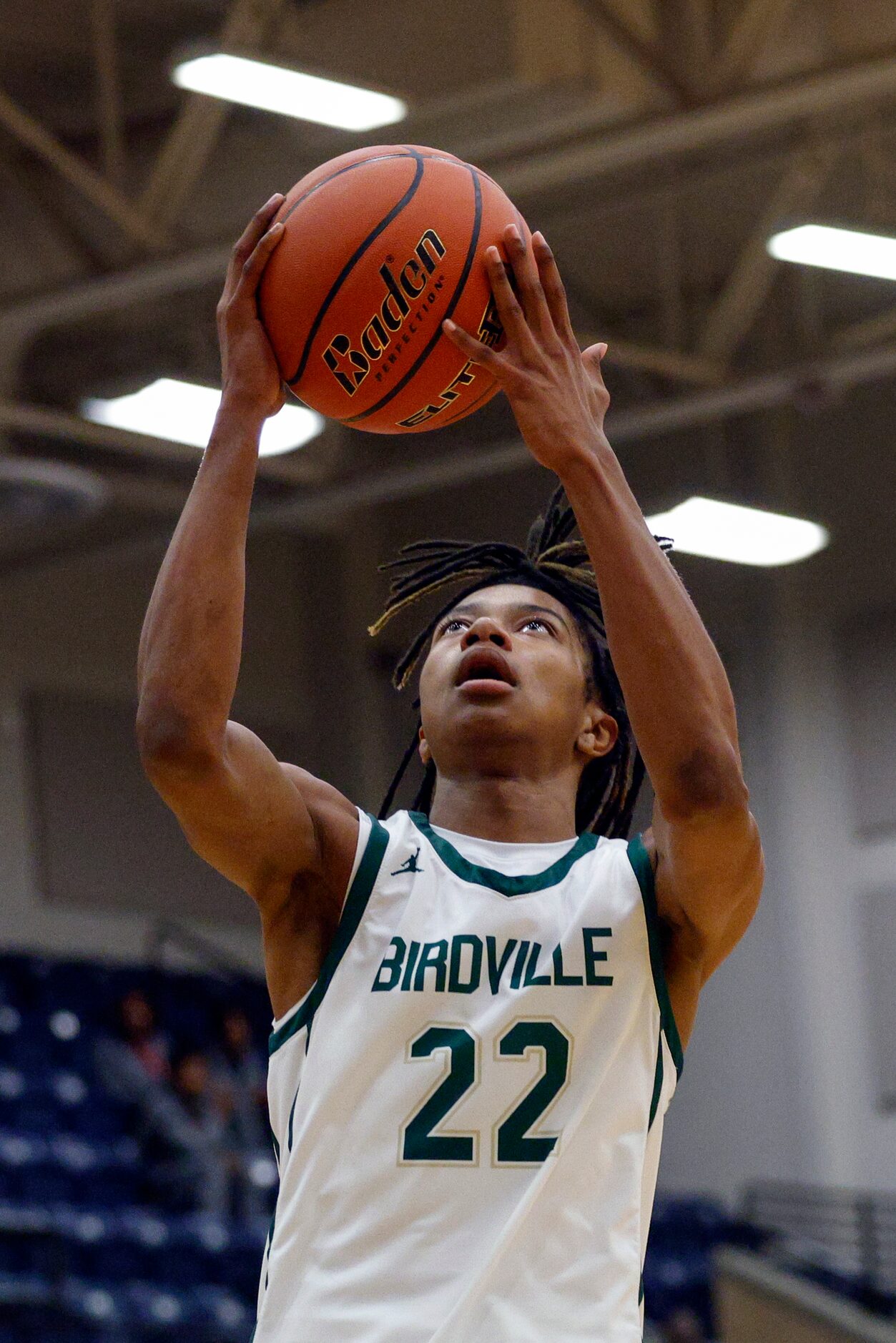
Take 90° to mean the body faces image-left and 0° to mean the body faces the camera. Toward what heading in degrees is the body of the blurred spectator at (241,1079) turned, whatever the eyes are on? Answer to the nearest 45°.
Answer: approximately 0°

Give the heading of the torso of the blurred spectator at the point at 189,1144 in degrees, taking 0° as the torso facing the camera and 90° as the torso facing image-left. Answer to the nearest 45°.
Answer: approximately 0°
